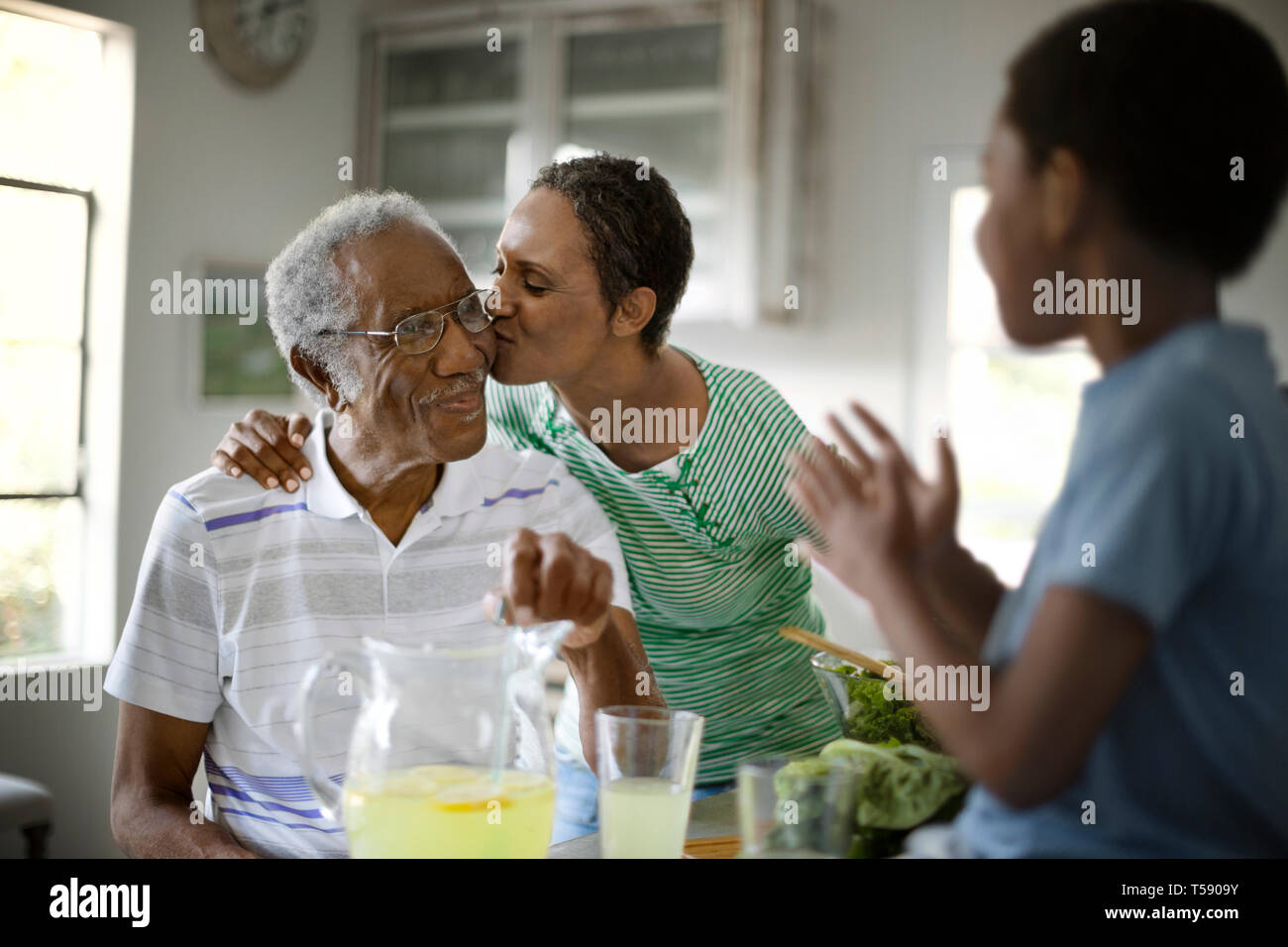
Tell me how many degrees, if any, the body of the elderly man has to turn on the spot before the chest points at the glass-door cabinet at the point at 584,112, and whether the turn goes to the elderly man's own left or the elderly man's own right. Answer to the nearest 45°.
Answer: approximately 180°

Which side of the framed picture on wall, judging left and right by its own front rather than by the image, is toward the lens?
front

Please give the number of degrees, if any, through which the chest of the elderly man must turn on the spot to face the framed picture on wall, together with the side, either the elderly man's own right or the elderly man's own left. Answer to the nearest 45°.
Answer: approximately 180°

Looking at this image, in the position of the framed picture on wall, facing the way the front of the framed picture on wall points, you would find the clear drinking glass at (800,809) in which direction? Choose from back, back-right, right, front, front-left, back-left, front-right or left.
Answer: front

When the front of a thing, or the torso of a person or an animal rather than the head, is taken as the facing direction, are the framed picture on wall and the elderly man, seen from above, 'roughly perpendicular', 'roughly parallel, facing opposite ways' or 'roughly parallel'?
roughly parallel

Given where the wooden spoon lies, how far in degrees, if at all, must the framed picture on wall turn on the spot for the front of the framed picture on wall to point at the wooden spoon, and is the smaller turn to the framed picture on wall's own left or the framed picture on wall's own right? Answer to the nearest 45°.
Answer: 0° — it already faces it

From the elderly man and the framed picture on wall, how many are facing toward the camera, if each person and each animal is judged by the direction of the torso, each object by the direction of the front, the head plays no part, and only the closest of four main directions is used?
2

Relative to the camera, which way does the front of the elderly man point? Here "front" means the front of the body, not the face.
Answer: toward the camera
